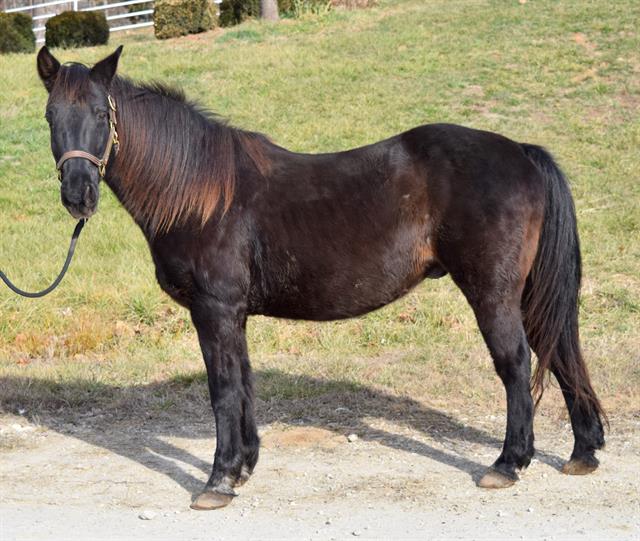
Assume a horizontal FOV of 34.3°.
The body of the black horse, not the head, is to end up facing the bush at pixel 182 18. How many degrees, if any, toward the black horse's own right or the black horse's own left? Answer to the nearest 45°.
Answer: approximately 90° to the black horse's own right

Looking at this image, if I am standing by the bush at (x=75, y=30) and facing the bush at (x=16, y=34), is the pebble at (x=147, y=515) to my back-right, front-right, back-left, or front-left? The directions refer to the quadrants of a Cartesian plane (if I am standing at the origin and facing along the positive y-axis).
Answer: back-left

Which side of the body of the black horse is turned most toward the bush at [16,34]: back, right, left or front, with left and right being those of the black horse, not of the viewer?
right

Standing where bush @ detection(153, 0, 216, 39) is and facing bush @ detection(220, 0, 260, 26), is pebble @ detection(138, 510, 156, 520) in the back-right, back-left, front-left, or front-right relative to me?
back-right

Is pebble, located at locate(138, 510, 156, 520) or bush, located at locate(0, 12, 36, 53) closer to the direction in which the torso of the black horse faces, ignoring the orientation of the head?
the pebble

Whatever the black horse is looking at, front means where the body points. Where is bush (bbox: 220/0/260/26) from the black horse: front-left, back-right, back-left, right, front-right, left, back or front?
right

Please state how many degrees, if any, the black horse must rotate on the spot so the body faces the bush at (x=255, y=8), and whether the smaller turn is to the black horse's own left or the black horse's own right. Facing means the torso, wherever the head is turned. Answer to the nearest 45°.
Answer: approximately 90° to the black horse's own right

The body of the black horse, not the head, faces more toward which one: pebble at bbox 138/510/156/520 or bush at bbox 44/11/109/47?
the pebble

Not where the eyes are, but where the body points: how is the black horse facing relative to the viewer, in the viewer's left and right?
facing to the left of the viewer

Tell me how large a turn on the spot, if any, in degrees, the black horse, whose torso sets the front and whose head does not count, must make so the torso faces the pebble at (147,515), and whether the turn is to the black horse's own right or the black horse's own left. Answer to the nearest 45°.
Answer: approximately 45° to the black horse's own left

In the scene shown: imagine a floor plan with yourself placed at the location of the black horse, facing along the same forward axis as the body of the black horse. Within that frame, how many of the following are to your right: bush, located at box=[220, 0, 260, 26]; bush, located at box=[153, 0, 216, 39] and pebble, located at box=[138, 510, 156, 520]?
2

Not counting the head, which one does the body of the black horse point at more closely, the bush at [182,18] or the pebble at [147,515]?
the pebble
